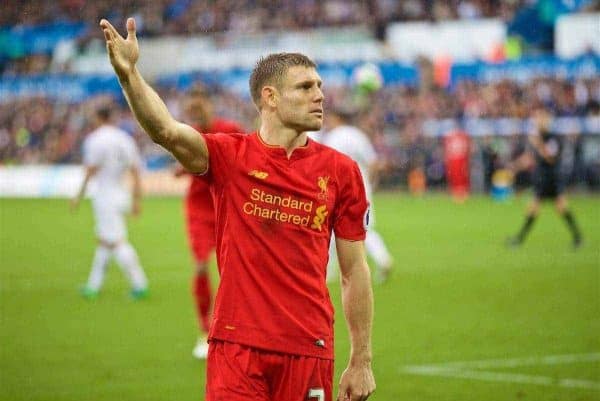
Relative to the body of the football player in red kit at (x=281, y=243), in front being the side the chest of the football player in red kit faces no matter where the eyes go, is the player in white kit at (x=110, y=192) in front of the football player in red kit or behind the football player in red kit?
behind

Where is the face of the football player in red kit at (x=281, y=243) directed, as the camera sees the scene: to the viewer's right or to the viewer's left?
to the viewer's right

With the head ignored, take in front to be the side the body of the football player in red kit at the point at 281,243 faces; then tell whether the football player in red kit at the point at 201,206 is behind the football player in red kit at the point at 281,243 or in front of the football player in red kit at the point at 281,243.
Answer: behind

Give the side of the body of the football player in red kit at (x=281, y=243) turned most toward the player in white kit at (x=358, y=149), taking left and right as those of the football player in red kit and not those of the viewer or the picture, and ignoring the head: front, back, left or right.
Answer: back

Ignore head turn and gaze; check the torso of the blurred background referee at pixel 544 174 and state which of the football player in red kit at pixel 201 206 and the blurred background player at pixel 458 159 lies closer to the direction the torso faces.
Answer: the football player in red kit
